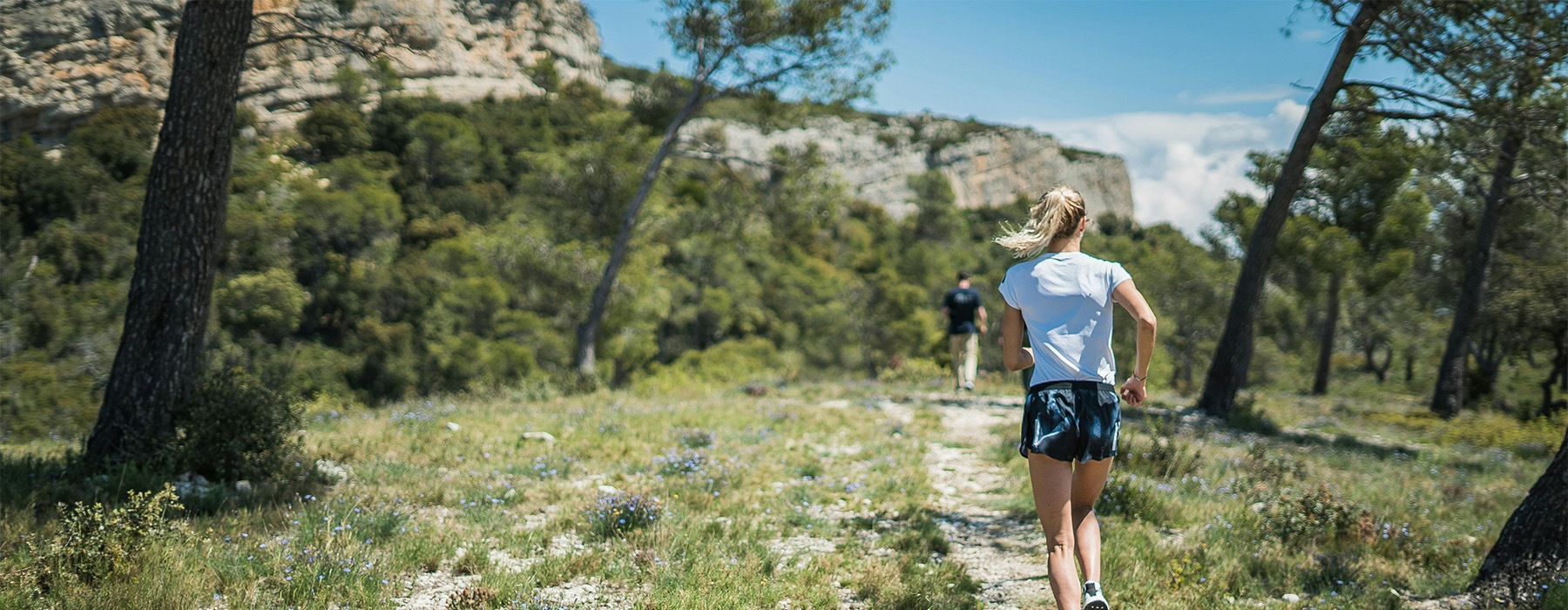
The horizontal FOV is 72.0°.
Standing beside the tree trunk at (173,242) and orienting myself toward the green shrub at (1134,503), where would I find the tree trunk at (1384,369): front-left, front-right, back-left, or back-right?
front-left

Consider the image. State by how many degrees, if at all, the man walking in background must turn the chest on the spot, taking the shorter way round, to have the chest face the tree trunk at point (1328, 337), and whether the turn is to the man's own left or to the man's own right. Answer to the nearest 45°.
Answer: approximately 45° to the man's own right

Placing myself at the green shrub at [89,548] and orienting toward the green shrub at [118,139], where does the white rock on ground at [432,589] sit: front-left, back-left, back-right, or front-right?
back-right

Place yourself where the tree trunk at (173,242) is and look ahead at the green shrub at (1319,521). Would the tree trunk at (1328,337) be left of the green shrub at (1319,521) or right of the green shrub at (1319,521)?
left

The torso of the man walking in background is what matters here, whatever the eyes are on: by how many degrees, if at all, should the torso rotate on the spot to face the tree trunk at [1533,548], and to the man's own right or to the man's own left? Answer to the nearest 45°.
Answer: approximately 180°

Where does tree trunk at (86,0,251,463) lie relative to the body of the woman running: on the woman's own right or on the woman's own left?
on the woman's own left

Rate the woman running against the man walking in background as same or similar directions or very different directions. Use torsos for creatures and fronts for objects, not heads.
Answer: same or similar directions

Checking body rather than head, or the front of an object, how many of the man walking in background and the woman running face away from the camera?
2

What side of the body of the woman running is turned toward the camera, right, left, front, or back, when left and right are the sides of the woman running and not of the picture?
back

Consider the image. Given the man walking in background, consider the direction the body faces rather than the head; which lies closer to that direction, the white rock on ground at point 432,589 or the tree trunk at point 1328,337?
the tree trunk

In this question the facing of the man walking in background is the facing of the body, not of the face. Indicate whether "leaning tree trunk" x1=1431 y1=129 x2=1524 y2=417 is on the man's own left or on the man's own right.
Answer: on the man's own right

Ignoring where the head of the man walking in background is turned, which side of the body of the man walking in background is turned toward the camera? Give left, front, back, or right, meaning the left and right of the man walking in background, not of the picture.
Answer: back

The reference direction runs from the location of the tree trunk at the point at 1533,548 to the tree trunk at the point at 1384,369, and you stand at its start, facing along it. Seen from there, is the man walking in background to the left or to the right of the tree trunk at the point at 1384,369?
left
